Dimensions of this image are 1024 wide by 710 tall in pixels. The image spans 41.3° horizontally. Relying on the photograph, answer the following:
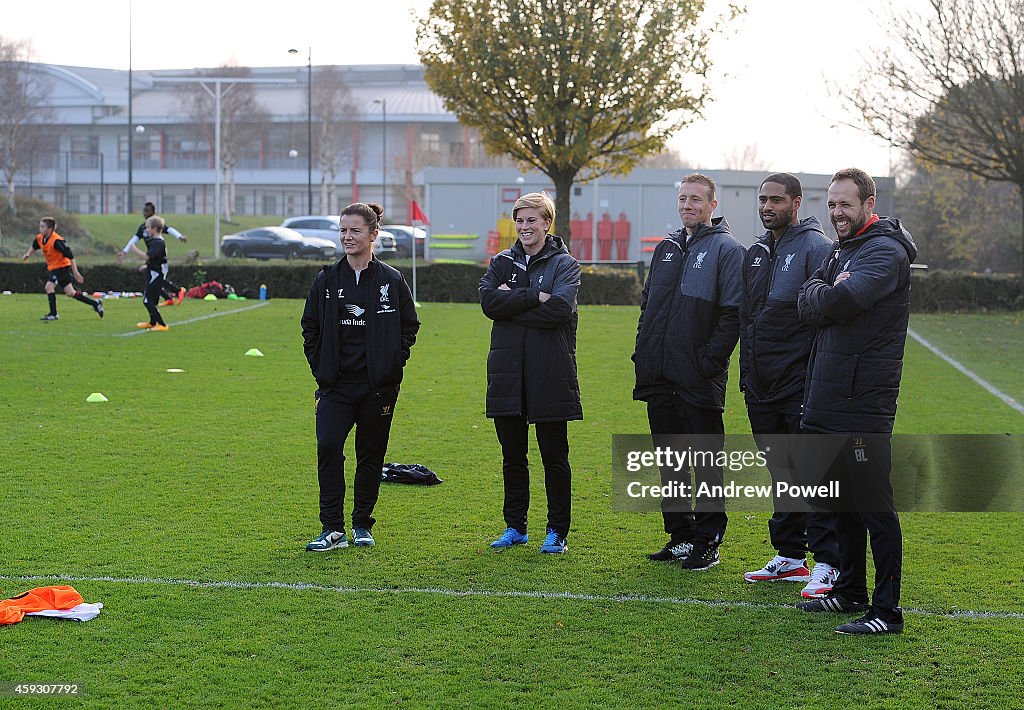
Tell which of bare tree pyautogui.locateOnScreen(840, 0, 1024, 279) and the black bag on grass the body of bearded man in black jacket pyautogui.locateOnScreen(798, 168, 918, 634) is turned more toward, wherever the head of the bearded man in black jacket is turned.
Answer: the black bag on grass

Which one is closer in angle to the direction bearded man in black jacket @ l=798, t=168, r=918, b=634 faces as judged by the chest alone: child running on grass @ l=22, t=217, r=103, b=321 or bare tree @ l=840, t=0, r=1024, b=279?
the child running on grass

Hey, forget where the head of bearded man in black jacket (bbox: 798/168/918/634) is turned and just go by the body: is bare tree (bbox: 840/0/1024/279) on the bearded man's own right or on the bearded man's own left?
on the bearded man's own right

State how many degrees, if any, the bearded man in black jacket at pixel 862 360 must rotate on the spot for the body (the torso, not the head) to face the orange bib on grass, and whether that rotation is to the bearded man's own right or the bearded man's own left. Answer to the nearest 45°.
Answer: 0° — they already face it

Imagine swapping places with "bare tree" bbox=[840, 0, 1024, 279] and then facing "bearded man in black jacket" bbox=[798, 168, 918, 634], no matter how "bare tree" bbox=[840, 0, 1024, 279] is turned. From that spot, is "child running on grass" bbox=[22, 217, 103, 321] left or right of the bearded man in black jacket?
right

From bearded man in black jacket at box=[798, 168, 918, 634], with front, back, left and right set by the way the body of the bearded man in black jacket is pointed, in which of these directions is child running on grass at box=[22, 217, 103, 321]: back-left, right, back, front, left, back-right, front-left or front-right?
front-right

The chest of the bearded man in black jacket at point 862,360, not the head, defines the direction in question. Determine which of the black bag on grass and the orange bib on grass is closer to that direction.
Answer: the orange bib on grass

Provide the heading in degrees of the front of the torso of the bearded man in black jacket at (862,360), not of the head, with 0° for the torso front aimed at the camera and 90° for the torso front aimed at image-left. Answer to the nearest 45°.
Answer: approximately 90°

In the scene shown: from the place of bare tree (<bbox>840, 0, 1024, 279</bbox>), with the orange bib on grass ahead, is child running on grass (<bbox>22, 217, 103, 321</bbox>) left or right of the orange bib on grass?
right

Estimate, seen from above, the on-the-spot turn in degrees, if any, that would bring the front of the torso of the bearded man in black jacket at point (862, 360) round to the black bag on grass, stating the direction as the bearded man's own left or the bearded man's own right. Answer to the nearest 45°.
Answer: approximately 45° to the bearded man's own right
